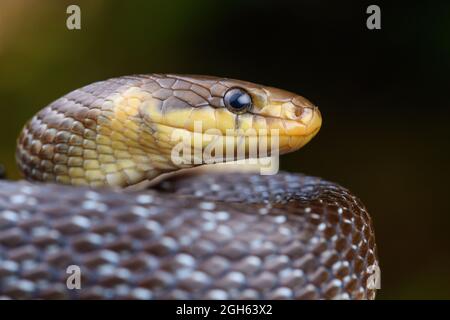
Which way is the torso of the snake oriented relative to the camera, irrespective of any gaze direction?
to the viewer's right
